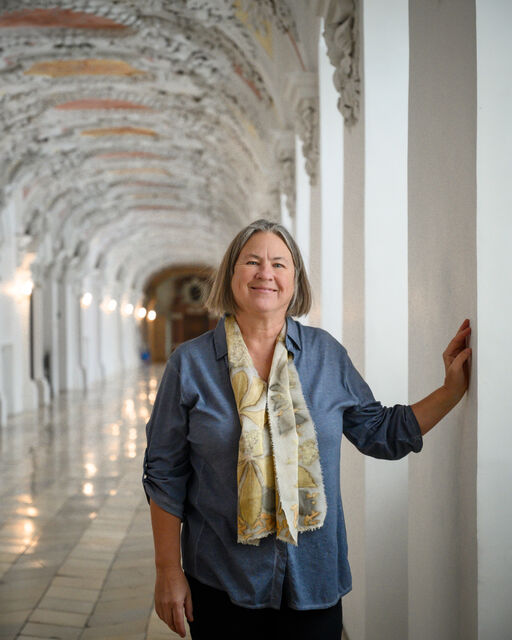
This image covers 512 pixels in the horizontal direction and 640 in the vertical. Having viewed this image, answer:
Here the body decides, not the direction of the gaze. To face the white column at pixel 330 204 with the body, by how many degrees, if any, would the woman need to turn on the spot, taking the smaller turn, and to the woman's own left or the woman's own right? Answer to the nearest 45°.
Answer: approximately 180°

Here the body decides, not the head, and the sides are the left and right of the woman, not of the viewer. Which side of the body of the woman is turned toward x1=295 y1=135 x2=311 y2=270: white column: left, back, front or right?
back

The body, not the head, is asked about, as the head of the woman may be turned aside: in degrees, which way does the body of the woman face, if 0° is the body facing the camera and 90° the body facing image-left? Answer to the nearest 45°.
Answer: approximately 0°

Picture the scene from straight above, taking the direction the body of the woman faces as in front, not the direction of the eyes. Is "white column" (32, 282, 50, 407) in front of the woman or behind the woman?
behind
